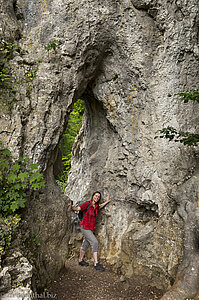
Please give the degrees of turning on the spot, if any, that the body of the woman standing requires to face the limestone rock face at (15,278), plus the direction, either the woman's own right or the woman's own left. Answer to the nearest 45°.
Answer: approximately 45° to the woman's own right

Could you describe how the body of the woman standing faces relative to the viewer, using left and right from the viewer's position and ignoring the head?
facing the viewer and to the right of the viewer
